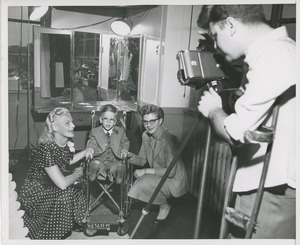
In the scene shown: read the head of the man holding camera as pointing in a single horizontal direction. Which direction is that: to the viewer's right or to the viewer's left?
to the viewer's left

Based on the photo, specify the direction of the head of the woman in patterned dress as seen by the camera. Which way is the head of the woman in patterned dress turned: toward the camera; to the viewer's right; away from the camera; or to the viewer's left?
to the viewer's right

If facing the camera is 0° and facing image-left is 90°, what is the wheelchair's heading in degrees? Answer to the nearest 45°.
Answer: approximately 0°

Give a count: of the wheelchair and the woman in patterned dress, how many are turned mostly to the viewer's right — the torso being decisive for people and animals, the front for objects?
1

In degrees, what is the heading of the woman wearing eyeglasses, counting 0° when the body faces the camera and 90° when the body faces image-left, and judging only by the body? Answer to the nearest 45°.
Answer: approximately 45°

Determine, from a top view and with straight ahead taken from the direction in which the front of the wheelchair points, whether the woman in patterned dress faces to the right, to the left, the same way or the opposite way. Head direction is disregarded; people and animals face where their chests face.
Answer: to the left

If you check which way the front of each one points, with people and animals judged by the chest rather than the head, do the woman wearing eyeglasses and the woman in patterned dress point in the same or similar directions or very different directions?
very different directions

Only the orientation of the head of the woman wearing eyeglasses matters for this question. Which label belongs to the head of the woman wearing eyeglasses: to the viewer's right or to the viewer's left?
to the viewer's left

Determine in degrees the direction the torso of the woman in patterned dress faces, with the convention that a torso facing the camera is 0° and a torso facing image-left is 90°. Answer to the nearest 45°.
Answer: approximately 270°
